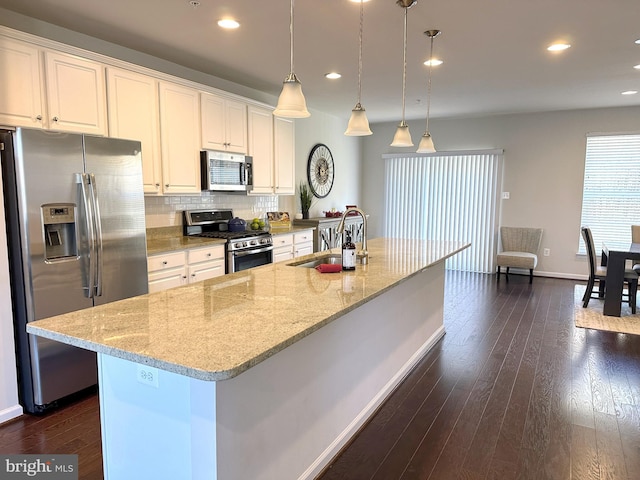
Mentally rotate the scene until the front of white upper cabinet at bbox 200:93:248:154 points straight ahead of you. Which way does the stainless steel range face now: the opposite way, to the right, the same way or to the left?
the same way

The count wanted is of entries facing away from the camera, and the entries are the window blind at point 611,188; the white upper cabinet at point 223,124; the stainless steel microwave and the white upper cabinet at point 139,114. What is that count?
0

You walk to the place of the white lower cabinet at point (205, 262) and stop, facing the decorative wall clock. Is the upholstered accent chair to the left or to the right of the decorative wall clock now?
right

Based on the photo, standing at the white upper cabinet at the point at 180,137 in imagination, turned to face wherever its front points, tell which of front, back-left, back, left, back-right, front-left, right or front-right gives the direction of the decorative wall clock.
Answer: left

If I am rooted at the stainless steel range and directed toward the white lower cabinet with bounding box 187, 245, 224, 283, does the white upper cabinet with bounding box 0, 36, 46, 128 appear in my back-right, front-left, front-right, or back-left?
front-right

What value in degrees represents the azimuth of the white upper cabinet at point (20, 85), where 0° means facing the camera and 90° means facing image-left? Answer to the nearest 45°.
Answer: approximately 315°

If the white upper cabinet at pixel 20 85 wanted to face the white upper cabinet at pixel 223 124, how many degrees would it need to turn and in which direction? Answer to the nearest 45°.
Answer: approximately 90° to its left

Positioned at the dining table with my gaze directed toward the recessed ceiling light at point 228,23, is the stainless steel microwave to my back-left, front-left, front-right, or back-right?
front-right

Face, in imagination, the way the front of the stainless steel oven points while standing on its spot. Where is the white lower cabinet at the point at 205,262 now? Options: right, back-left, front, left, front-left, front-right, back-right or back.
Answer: right

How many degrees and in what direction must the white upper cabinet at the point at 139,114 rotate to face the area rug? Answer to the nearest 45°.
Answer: approximately 45° to its left

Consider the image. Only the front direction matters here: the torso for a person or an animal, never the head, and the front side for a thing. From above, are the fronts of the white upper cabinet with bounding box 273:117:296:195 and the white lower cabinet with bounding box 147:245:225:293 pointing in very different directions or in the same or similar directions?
same or similar directions

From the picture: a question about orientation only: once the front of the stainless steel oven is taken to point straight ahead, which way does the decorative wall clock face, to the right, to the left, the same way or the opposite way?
the same way

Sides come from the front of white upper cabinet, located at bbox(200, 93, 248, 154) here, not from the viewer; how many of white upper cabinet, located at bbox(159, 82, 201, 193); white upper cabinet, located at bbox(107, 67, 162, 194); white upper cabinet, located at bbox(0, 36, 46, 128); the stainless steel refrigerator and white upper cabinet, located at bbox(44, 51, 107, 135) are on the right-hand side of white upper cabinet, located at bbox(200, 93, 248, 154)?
5

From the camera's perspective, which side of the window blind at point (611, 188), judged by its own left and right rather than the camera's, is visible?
front

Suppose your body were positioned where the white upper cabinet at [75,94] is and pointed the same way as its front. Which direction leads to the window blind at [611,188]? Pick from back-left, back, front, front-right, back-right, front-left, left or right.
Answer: front-left

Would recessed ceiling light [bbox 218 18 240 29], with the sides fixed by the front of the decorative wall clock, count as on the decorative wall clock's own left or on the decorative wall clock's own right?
on the decorative wall clock's own right

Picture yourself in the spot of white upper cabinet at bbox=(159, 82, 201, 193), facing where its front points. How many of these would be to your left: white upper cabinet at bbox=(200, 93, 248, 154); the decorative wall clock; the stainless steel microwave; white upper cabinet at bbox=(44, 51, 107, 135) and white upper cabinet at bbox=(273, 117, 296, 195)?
4

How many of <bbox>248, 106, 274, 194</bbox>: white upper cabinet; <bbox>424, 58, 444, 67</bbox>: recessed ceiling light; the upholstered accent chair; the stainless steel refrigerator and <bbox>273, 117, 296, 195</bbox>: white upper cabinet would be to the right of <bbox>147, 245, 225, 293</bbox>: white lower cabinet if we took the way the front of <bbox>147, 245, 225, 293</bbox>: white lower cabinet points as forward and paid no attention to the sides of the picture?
1

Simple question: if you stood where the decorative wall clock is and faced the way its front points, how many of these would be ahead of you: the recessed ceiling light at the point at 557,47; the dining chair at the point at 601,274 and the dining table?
3
